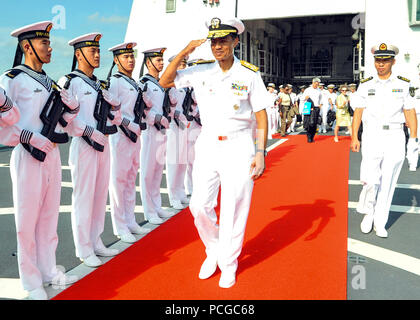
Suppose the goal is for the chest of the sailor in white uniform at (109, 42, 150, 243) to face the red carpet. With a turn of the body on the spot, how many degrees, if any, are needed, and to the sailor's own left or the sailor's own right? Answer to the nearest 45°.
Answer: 0° — they already face it

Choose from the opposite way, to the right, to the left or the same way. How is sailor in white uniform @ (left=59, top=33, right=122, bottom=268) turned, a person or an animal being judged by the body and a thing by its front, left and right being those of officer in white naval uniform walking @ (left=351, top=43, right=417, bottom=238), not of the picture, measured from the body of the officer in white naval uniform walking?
to the left

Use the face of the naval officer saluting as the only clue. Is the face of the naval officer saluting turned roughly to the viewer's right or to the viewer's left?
to the viewer's left

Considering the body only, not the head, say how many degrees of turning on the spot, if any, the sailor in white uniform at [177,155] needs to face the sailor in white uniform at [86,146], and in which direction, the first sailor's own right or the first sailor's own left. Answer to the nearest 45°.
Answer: approximately 45° to the first sailor's own right

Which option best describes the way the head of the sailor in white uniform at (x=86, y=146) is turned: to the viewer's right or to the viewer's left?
to the viewer's right

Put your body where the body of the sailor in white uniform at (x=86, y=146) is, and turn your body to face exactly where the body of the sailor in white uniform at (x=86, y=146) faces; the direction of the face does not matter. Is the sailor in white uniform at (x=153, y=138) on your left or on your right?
on your left

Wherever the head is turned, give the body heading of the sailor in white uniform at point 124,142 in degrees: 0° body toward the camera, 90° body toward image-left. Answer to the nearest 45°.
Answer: approximately 315°

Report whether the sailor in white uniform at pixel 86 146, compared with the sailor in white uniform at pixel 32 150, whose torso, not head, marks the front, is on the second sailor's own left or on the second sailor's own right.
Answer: on the second sailor's own left

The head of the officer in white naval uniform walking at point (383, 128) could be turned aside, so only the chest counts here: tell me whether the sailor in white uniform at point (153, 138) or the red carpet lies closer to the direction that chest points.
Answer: the red carpet

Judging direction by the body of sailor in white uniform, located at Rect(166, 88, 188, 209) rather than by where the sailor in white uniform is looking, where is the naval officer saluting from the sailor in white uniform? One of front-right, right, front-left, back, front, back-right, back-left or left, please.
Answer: front-right

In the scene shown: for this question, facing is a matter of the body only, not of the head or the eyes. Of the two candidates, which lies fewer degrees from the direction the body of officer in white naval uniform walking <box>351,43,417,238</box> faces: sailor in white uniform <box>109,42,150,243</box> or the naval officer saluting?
the naval officer saluting

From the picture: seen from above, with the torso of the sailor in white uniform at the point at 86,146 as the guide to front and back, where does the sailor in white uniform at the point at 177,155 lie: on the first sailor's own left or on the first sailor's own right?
on the first sailor's own left
